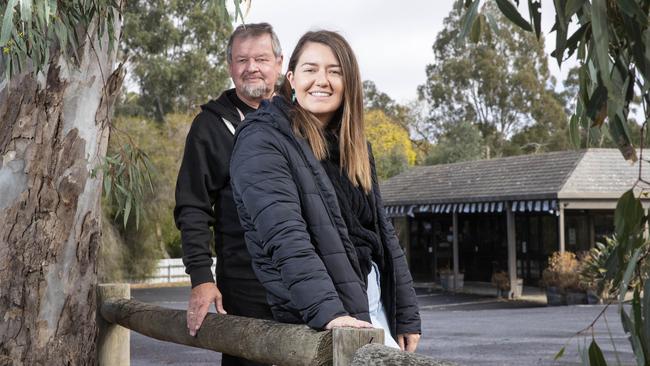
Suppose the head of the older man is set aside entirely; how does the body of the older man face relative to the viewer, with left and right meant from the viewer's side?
facing the viewer and to the right of the viewer

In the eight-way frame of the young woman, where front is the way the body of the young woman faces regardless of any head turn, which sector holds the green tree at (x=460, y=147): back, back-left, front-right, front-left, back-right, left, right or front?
back-left

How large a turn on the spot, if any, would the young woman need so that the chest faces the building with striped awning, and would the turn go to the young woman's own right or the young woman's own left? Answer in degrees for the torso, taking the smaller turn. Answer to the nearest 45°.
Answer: approximately 135° to the young woman's own left

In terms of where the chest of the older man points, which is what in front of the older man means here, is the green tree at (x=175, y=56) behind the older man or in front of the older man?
behind

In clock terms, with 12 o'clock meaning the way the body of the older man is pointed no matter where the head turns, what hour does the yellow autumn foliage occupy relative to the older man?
The yellow autumn foliage is roughly at 8 o'clock from the older man.
